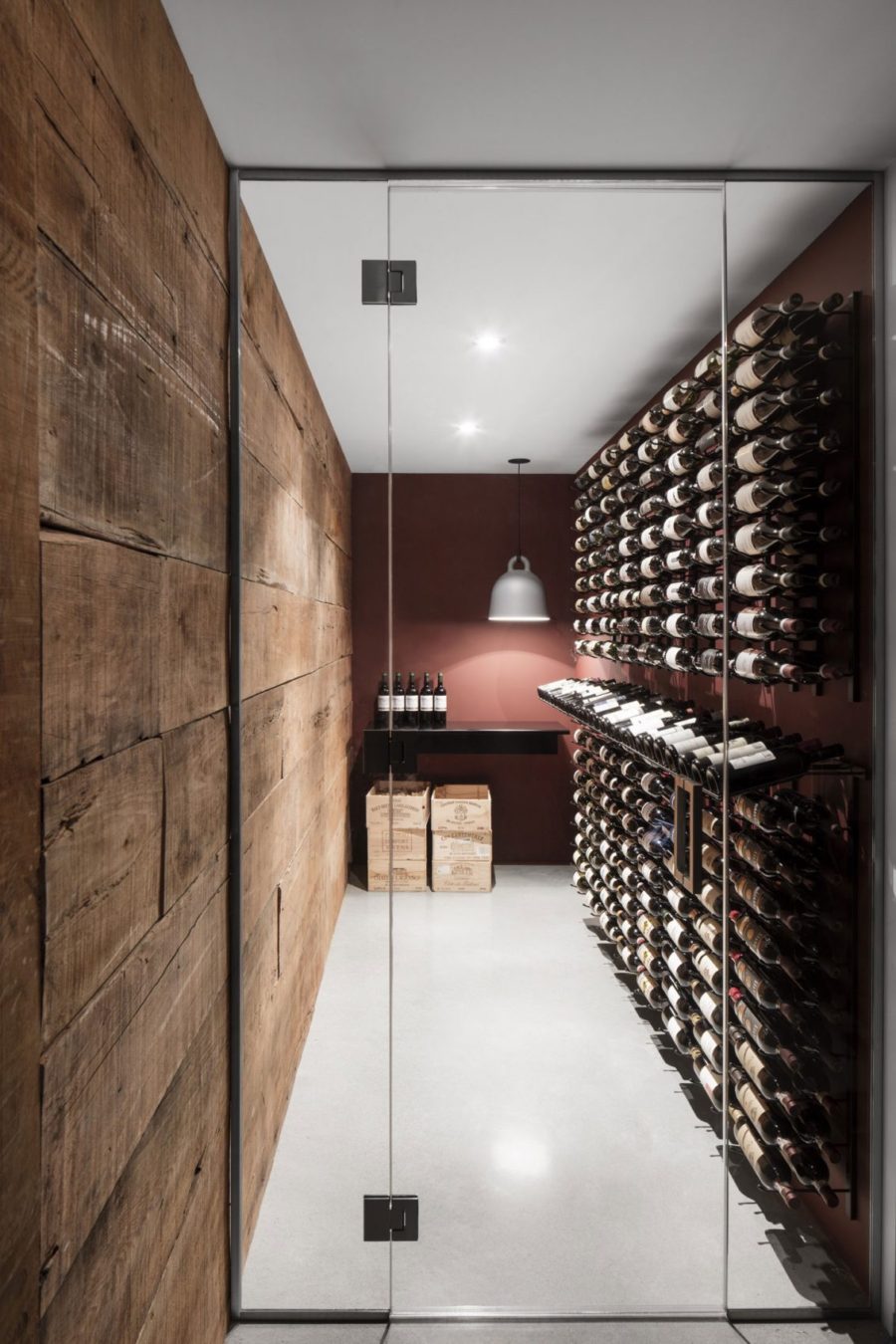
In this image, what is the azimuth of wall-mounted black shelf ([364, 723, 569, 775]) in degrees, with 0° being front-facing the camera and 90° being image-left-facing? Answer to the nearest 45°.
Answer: approximately 0°
